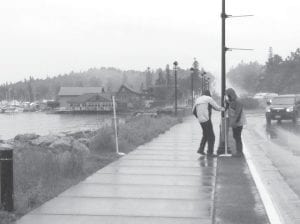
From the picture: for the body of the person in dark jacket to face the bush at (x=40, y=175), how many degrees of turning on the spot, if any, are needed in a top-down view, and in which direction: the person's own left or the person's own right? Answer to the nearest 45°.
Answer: approximately 45° to the person's own left

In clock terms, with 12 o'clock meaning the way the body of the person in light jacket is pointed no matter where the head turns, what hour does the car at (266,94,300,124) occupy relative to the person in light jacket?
The car is roughly at 11 o'clock from the person in light jacket.

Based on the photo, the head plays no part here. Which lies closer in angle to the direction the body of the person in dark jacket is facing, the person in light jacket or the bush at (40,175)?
the person in light jacket

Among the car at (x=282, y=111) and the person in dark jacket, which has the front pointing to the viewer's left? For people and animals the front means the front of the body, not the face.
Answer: the person in dark jacket

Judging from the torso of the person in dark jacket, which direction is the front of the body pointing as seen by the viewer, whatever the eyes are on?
to the viewer's left

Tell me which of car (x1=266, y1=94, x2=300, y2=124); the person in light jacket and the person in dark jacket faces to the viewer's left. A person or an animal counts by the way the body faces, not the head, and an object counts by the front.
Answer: the person in dark jacket

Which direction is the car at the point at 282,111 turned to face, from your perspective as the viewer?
facing the viewer

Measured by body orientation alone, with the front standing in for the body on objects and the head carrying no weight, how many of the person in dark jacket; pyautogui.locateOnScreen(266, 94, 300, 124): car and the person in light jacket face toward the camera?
1

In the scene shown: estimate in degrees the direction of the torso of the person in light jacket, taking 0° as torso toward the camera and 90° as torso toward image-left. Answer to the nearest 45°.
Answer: approximately 225°

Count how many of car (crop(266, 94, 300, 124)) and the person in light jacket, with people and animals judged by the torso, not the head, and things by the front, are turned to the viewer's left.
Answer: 0

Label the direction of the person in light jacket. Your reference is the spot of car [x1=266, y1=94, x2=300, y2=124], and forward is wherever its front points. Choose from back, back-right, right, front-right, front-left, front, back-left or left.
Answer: front

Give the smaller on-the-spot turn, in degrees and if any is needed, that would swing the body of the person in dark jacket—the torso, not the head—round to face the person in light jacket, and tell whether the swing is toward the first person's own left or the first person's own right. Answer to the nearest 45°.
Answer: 0° — they already face them

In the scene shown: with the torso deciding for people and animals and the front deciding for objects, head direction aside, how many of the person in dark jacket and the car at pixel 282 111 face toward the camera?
1
